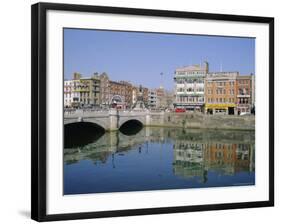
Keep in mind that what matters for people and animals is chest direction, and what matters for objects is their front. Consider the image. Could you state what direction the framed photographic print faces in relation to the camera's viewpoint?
facing the viewer and to the right of the viewer
